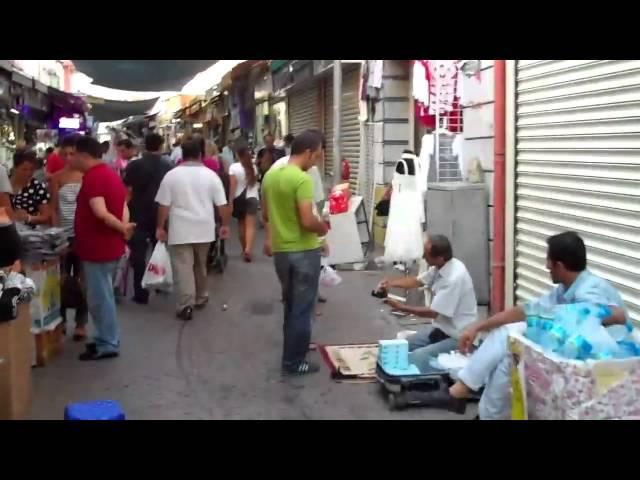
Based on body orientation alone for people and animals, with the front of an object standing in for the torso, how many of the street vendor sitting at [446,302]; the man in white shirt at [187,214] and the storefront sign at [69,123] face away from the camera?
1

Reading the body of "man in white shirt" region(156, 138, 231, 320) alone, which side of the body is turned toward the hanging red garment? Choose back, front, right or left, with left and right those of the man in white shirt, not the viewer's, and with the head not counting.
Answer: right

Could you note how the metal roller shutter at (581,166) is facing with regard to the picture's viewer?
facing the viewer and to the left of the viewer

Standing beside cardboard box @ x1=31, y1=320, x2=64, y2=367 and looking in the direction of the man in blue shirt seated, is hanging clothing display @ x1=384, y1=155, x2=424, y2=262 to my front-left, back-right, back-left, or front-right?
front-left

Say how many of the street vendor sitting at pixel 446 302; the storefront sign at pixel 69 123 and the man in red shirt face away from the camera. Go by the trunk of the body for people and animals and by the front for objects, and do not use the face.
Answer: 0

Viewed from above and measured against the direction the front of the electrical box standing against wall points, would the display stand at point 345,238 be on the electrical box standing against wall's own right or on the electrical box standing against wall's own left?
on the electrical box standing against wall's own right

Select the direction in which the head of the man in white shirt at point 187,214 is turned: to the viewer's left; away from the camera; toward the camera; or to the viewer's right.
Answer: away from the camera

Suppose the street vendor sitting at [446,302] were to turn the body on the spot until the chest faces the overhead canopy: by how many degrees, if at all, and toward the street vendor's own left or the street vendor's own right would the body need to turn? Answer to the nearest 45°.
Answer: approximately 45° to the street vendor's own right

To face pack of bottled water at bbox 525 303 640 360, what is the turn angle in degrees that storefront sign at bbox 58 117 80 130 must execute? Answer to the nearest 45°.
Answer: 0° — it already faces it

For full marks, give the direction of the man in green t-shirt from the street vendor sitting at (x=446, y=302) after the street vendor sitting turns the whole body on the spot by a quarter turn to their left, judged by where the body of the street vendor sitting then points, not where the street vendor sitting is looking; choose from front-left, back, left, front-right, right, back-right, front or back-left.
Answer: right

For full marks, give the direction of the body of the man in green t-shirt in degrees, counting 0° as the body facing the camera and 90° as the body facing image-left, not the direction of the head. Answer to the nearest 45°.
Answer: approximately 225°

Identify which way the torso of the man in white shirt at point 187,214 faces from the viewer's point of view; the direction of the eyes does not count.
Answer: away from the camera

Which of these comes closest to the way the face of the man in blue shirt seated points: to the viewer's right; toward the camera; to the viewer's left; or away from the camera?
to the viewer's left

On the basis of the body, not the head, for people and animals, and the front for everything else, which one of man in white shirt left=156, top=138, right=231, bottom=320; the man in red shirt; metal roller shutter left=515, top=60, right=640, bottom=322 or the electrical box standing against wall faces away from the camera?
the man in white shirt

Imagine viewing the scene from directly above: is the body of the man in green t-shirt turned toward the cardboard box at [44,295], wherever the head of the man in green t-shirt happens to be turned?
no
